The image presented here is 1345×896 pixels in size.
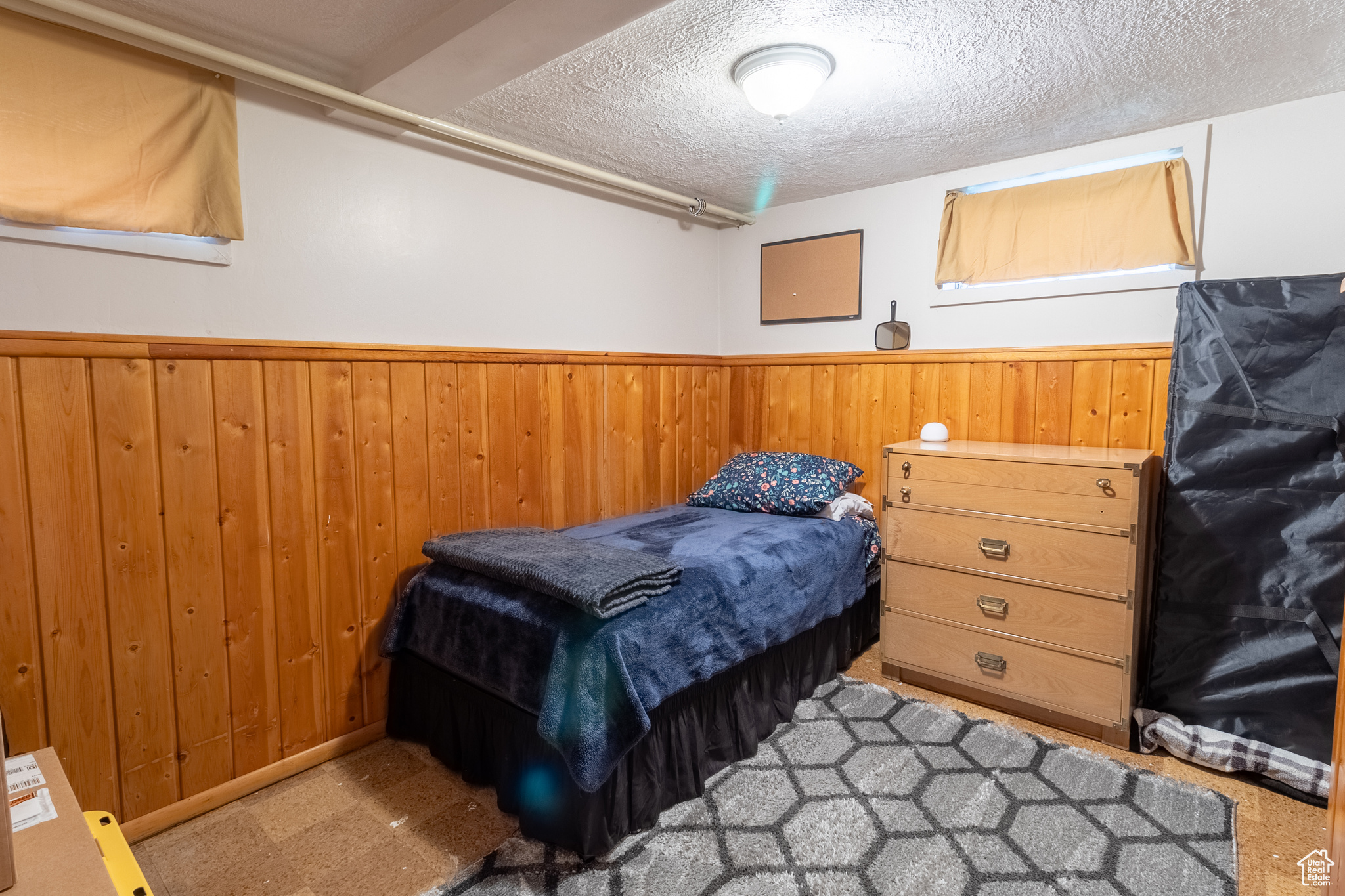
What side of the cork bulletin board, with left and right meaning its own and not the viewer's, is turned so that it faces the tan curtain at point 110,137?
front

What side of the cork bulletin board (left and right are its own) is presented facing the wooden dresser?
left

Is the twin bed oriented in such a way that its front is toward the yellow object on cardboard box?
yes

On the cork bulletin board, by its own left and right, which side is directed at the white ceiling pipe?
front

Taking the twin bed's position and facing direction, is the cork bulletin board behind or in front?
behind

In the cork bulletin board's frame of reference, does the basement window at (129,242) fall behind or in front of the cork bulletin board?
in front

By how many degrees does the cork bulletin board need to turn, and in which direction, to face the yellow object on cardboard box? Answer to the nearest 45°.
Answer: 0° — it already faces it

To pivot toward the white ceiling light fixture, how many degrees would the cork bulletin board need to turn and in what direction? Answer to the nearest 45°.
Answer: approximately 45° to its left

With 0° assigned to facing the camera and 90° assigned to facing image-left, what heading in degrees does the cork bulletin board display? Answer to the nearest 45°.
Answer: approximately 45°

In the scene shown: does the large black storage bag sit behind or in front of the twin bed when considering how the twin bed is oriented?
behind

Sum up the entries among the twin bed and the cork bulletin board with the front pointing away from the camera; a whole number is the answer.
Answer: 0

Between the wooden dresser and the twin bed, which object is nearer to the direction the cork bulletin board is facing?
the twin bed
